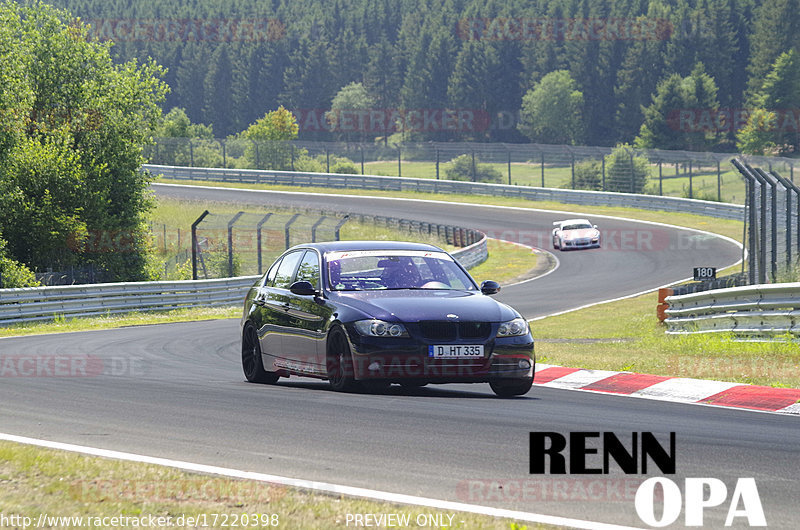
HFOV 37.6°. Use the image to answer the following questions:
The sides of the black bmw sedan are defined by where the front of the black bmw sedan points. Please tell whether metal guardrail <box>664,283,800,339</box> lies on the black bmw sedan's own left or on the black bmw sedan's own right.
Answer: on the black bmw sedan's own left

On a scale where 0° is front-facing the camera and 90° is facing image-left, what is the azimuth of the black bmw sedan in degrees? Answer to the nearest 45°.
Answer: approximately 315°

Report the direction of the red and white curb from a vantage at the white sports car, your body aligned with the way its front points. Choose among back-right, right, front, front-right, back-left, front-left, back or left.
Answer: front-right

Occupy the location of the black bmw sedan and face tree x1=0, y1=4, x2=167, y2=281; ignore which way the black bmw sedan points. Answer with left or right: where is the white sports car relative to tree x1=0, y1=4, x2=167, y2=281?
right

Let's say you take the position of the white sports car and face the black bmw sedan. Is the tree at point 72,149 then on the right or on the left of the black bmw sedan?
right

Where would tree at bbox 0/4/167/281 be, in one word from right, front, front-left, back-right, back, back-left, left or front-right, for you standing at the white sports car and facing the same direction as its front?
right

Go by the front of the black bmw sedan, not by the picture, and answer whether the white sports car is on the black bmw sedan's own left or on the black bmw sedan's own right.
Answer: on the black bmw sedan's own left

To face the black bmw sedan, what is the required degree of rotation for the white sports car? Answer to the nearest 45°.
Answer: approximately 45° to its right

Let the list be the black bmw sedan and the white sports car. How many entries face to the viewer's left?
0
